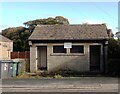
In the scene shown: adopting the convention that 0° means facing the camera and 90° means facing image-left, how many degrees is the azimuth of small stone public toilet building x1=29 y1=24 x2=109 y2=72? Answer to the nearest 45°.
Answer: approximately 0°

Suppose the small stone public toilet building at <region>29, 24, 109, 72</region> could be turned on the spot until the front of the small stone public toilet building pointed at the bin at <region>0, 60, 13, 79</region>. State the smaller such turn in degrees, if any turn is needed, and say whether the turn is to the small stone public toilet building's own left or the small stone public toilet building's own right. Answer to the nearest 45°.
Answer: approximately 45° to the small stone public toilet building's own right
